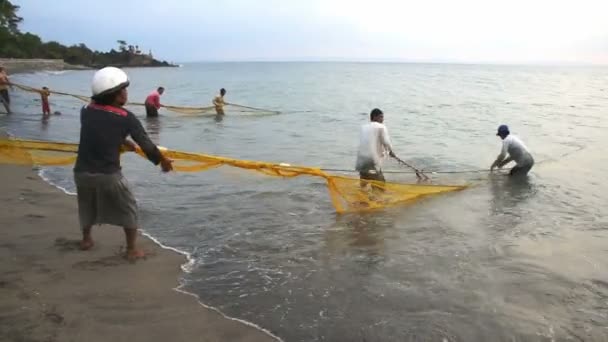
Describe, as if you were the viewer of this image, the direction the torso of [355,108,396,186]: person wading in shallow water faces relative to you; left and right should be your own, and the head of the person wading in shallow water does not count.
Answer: facing away from the viewer and to the right of the viewer

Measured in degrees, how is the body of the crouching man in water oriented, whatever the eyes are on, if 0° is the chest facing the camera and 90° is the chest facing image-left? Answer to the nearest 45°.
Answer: approximately 90°

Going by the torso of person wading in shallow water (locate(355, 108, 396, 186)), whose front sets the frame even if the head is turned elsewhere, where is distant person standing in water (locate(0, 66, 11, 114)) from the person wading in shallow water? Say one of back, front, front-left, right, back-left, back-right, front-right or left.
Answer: left

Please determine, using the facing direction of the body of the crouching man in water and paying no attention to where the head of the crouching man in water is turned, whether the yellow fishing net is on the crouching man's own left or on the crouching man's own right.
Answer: on the crouching man's own left

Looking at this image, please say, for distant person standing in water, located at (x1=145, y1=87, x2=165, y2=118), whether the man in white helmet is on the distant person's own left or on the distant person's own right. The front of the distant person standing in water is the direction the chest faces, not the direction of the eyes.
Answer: on the distant person's own right
